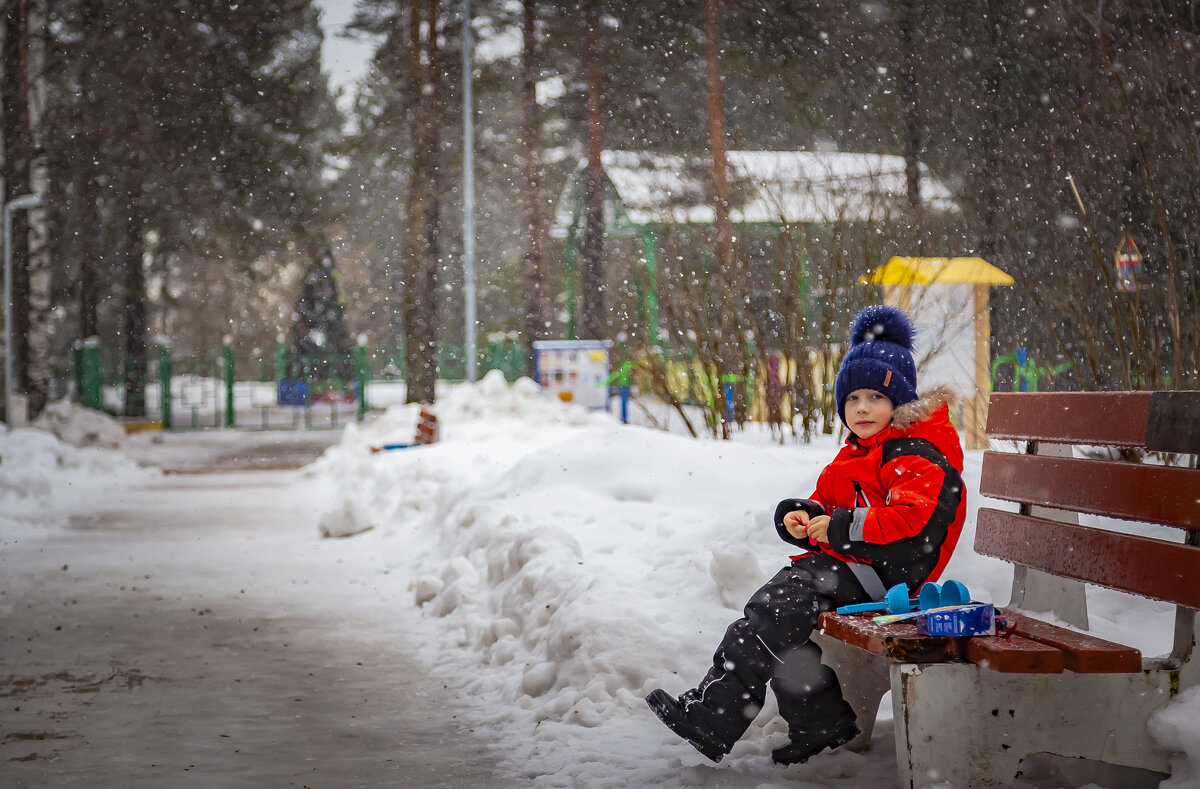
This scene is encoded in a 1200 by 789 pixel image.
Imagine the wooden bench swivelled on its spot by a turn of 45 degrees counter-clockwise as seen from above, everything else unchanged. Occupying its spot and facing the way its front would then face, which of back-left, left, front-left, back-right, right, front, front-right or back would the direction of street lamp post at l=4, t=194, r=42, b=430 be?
back-right

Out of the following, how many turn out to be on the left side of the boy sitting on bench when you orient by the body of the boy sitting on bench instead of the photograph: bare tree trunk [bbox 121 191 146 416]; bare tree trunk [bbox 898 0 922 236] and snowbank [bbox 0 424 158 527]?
0

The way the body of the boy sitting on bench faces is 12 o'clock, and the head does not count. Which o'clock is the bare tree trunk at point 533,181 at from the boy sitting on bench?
The bare tree trunk is roughly at 4 o'clock from the boy sitting on bench.

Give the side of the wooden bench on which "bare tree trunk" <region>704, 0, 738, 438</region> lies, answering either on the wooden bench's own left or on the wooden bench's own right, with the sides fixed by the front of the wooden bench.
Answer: on the wooden bench's own right

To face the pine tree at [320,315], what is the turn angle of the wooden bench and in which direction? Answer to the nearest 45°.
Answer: approximately 90° to its right

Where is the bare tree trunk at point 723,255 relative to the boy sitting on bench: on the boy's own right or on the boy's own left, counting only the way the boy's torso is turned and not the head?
on the boy's own right

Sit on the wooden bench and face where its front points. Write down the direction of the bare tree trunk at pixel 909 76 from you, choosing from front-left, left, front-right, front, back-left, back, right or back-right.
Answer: back-right

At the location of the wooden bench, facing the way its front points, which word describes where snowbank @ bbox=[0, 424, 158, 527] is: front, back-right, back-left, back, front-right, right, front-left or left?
right

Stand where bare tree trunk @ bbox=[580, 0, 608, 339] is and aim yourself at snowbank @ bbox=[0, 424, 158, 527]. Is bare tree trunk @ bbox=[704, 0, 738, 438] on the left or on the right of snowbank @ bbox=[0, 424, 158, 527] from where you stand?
left

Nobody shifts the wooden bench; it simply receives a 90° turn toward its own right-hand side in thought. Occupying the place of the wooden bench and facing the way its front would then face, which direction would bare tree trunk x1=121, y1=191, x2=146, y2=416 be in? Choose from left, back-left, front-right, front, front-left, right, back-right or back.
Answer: front

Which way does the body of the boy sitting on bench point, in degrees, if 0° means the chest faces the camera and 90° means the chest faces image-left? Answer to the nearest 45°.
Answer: approximately 45°

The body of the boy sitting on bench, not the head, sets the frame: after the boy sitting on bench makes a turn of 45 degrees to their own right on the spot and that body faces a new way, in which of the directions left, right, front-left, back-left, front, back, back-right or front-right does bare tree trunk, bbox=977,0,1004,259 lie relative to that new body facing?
right

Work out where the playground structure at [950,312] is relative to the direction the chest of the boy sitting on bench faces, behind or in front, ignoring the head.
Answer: behind
